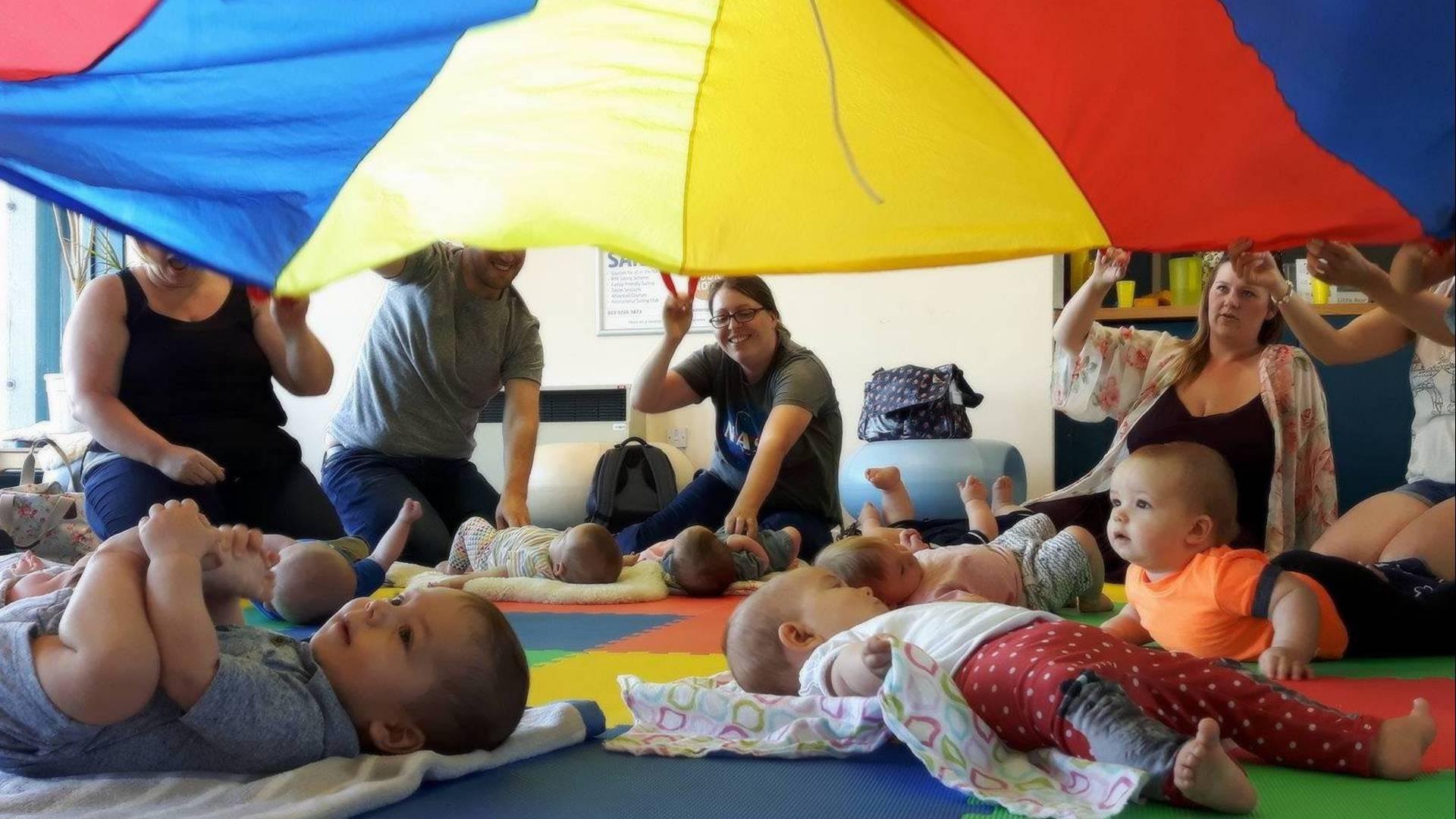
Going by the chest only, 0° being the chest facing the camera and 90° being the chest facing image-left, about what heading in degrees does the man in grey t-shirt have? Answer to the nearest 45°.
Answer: approximately 315°

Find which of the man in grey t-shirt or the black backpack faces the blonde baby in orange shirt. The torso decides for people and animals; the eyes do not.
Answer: the man in grey t-shirt

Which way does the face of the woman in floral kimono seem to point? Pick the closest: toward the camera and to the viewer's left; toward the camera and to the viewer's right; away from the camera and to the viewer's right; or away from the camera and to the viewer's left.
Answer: toward the camera and to the viewer's left

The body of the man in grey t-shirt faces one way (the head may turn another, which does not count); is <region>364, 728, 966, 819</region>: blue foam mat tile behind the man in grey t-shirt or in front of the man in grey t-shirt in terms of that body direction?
in front

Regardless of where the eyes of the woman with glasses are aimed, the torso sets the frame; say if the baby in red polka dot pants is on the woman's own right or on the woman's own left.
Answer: on the woman's own left

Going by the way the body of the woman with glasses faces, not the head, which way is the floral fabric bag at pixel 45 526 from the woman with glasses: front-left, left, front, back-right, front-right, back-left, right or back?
front-right

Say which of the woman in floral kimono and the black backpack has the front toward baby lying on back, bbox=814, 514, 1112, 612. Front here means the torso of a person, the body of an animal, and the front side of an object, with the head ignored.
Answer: the woman in floral kimono

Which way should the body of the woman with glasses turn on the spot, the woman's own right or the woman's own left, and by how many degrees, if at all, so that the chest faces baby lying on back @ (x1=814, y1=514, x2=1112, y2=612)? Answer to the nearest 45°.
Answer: approximately 90° to the woman's own left

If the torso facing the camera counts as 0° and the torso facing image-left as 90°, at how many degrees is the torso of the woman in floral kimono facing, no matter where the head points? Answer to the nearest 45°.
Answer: approximately 45°
